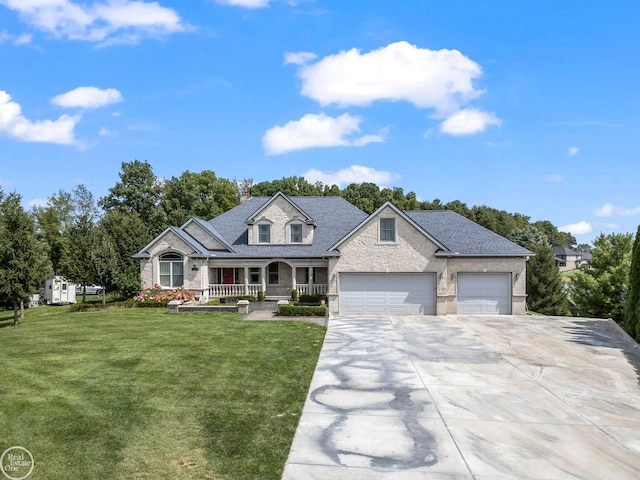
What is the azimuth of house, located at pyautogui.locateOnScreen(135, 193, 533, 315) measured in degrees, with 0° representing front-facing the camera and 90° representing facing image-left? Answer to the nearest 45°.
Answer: approximately 0°

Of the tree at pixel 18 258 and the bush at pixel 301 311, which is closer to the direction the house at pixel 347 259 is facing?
the bush

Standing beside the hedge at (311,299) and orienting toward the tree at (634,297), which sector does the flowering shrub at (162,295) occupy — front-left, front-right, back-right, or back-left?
back-right

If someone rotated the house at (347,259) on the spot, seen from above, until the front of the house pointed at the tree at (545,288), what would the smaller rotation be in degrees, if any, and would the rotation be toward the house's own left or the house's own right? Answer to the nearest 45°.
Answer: approximately 135° to the house's own left

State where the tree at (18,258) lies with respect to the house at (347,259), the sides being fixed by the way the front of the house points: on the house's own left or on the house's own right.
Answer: on the house's own right

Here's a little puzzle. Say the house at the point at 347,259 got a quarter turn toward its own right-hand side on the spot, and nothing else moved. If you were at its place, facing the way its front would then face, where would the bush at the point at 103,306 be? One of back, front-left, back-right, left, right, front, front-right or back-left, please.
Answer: front

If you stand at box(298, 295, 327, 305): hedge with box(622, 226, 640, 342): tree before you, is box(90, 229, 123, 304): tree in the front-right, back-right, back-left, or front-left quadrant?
back-right

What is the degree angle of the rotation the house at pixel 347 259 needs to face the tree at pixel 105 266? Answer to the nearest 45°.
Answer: approximately 90° to its right

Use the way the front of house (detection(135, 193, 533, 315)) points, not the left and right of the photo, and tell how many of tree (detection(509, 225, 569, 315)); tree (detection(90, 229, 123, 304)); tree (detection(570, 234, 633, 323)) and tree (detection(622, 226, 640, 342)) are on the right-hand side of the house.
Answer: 1
